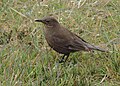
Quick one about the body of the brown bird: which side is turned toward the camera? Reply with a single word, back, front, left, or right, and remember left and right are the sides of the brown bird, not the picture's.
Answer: left
